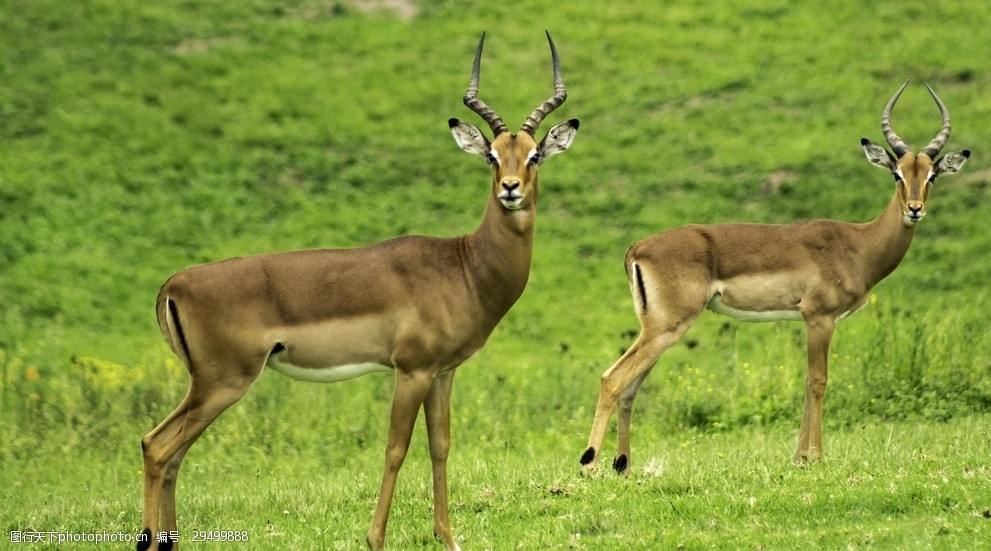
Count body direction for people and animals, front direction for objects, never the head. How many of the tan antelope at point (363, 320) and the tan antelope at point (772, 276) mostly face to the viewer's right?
2

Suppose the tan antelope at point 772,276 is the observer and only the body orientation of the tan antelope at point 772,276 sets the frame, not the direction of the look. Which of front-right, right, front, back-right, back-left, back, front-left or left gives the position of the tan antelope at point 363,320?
back-right

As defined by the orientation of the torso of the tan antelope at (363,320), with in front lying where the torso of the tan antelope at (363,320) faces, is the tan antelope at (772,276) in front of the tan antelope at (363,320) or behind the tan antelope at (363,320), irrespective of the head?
in front

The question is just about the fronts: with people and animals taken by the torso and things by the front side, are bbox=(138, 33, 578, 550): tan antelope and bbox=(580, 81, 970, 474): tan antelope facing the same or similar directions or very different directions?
same or similar directions

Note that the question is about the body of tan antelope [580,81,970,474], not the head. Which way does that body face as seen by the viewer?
to the viewer's right

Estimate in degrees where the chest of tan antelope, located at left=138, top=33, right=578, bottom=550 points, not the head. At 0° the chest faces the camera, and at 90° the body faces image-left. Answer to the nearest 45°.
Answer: approximately 270°
